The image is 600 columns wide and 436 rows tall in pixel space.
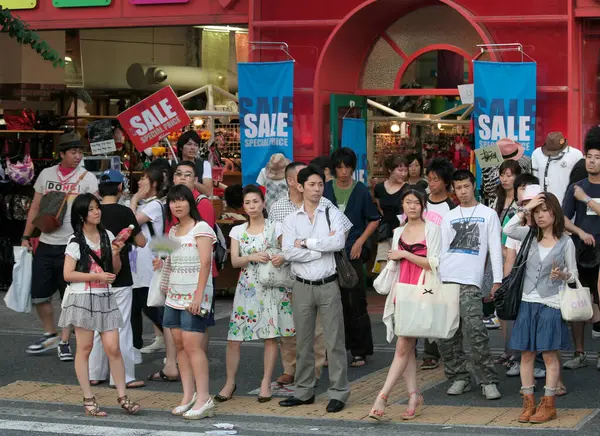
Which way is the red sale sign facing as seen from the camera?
toward the camera

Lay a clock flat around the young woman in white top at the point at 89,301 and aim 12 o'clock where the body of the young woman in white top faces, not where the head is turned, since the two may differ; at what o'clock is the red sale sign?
The red sale sign is roughly at 8 o'clock from the young woman in white top.

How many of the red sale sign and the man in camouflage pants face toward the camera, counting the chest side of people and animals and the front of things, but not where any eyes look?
2

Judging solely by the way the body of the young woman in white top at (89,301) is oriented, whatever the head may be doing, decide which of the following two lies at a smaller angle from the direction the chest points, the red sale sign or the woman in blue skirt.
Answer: the woman in blue skirt

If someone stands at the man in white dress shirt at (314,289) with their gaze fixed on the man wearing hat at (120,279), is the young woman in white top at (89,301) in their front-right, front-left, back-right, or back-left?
front-left

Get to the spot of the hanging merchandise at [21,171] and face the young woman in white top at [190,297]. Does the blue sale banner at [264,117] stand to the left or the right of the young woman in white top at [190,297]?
left

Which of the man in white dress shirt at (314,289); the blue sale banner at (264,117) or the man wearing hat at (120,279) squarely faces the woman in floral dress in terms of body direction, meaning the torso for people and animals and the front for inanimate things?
the blue sale banner

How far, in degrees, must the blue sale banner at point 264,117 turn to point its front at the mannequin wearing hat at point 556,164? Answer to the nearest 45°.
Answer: approximately 45° to its left

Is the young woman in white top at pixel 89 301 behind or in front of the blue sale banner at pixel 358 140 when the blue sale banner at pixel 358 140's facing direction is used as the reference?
in front

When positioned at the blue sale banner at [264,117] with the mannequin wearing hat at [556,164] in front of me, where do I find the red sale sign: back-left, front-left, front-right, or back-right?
back-right

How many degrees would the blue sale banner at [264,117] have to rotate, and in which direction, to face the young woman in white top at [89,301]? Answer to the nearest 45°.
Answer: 0° — it already faces them

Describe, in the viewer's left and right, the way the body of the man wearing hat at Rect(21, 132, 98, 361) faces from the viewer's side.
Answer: facing the viewer

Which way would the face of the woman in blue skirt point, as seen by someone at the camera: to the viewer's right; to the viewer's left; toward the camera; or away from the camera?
toward the camera
